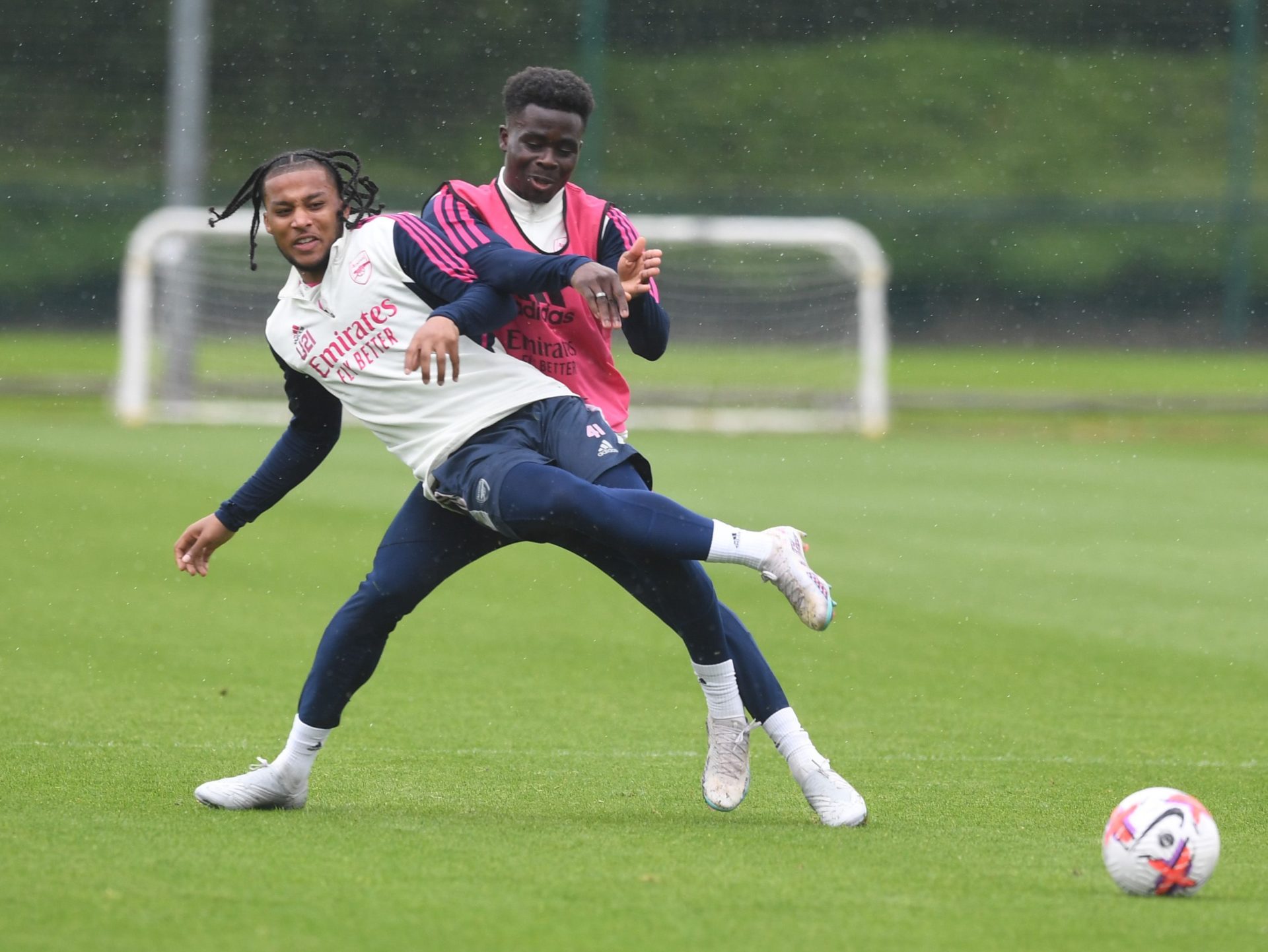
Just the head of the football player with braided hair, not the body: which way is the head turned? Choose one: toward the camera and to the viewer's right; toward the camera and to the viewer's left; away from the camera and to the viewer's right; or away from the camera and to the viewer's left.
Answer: toward the camera and to the viewer's left

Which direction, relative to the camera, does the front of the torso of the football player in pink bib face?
toward the camera

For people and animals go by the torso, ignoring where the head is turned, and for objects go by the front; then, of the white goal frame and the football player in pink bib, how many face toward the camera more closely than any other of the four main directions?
2

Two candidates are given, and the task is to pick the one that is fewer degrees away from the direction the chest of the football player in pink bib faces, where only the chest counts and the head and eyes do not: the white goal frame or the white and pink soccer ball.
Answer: the white and pink soccer ball

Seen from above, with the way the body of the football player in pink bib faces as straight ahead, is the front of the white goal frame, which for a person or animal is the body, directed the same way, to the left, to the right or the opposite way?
the same way

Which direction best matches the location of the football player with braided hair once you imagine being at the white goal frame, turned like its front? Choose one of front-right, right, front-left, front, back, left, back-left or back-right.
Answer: front

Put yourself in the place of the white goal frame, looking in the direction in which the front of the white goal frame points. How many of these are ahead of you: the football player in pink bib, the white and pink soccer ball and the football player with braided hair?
3

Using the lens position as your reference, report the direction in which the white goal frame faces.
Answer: facing the viewer

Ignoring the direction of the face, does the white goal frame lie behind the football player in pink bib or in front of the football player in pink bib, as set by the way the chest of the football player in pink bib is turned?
behind

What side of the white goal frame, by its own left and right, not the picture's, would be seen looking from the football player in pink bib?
front
